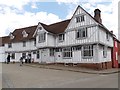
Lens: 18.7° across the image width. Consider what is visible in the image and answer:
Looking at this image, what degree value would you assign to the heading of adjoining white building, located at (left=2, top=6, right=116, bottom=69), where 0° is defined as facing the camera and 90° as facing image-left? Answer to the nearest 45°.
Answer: approximately 45°
